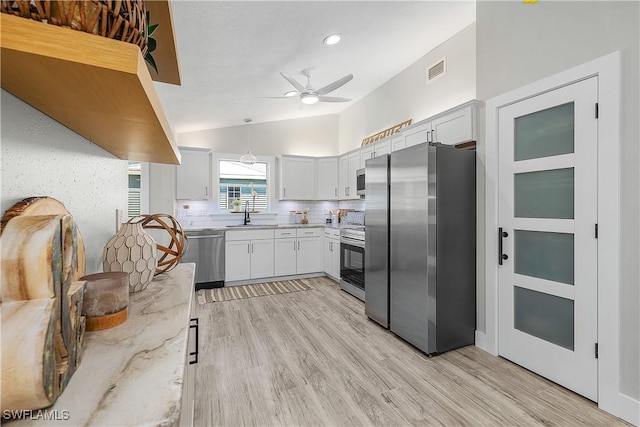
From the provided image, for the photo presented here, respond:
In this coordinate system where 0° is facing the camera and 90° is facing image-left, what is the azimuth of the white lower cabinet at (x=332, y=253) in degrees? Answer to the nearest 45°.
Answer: approximately 45°

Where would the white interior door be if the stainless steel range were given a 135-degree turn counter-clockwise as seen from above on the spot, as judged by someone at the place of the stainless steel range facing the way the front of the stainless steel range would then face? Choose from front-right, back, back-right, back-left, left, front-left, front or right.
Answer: front-right

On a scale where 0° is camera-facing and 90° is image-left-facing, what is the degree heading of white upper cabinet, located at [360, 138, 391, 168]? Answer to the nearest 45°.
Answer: approximately 45°

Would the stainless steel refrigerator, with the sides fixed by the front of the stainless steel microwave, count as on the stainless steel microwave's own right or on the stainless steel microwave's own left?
on the stainless steel microwave's own left

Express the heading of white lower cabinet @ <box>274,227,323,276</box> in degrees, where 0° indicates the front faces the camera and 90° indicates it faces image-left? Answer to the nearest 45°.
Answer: approximately 0°

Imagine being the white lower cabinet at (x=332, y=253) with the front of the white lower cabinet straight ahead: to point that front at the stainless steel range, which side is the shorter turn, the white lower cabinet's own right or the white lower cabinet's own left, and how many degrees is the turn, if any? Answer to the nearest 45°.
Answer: approximately 45° to the white lower cabinet's own left

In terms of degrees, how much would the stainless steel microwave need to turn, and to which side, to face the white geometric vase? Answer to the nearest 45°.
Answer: approximately 45° to its left

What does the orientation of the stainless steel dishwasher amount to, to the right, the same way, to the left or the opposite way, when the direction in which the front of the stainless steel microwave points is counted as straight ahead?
to the left

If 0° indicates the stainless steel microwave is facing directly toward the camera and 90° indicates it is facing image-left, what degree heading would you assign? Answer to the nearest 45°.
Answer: approximately 45°

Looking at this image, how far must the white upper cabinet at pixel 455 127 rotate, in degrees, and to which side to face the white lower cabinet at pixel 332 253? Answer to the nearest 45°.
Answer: approximately 90° to its right

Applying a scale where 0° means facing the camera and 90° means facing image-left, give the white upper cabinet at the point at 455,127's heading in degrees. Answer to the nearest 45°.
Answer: approximately 45°

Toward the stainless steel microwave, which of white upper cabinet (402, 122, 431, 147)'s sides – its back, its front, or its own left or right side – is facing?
right

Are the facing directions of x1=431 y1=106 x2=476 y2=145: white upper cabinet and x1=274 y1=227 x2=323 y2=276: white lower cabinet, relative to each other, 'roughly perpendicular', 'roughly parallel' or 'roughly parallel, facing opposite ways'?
roughly perpendicular

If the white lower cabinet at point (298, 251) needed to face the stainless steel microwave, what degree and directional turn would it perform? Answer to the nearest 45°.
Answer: approximately 45° to its left
